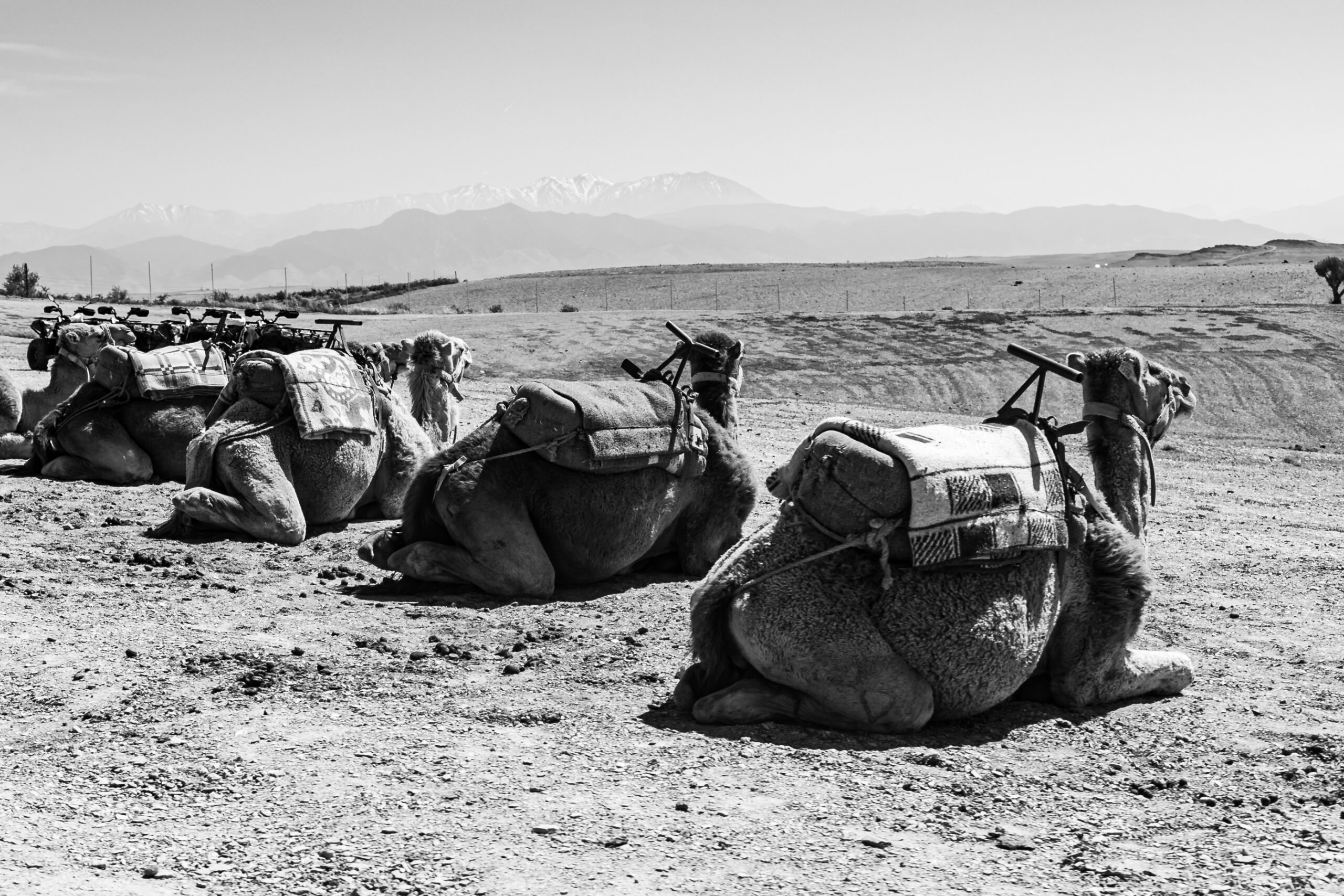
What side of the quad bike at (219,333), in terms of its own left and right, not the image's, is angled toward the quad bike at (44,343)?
right

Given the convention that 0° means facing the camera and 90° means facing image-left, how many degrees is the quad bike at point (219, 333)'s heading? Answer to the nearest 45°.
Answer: approximately 45°

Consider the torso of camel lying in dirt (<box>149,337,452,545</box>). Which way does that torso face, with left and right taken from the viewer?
facing away from the viewer and to the right of the viewer

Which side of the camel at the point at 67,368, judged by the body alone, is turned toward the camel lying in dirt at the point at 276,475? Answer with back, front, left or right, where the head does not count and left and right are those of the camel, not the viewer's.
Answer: right

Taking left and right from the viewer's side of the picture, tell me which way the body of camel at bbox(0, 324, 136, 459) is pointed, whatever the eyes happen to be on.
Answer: facing to the right of the viewer

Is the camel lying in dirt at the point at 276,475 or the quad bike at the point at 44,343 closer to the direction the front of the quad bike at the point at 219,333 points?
the camel lying in dirt

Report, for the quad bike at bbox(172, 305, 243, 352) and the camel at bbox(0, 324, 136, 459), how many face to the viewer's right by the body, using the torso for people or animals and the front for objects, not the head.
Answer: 1

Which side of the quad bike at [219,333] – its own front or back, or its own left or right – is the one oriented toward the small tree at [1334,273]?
back

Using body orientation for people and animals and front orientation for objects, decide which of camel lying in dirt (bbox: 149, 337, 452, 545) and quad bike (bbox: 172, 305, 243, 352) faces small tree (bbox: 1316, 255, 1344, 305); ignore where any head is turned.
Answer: the camel lying in dirt
